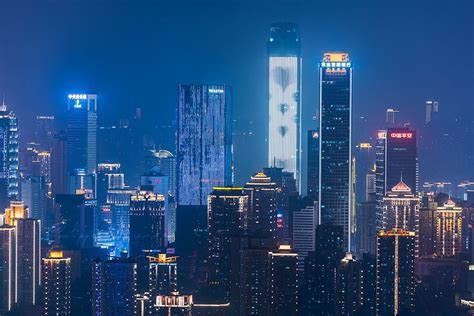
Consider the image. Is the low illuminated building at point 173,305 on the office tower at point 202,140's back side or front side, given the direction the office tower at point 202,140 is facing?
on the front side

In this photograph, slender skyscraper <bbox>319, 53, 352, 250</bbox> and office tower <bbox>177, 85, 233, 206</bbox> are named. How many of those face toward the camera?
2

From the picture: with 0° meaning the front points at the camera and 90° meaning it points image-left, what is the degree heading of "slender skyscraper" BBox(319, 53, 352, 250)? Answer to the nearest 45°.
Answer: approximately 0°

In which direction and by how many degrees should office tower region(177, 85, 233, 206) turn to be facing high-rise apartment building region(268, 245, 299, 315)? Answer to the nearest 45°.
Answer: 0° — it already faces it
